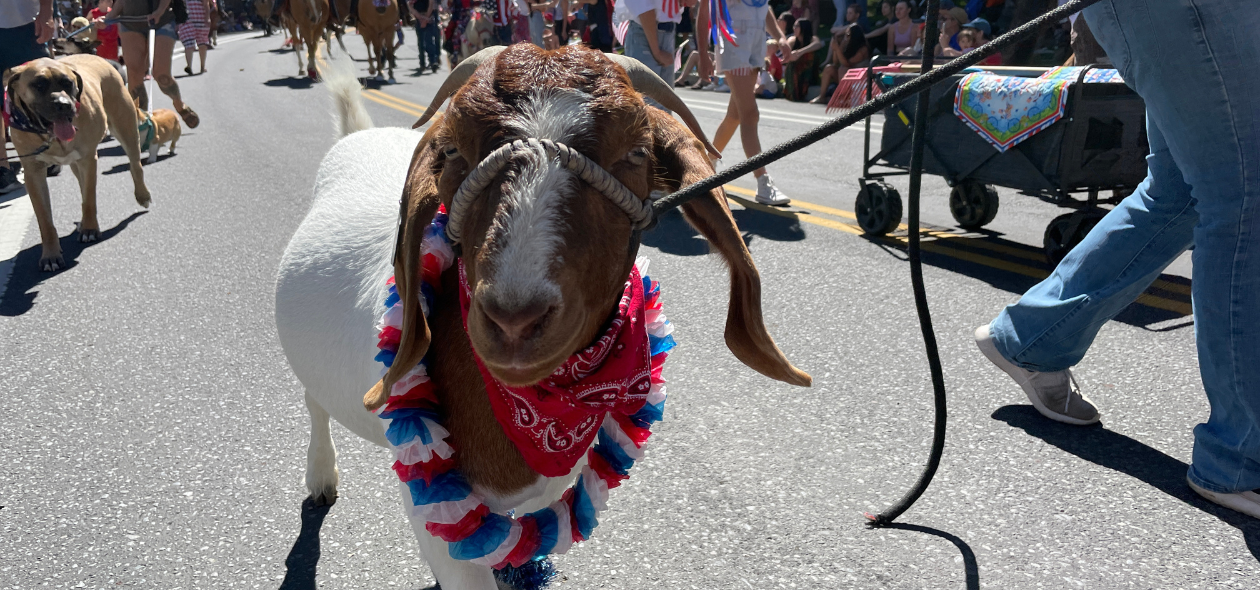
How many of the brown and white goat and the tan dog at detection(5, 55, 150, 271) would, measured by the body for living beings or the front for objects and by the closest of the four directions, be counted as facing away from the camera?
0

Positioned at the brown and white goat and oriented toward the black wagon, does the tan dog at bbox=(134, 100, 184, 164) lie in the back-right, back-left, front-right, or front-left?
front-left

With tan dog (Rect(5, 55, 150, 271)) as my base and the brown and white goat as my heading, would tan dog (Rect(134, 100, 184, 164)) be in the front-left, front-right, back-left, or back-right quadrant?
back-left

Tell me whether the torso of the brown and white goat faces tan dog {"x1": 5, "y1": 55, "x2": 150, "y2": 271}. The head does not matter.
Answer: no

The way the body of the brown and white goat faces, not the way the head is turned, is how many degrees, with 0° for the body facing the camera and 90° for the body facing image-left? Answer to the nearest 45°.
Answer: approximately 315°

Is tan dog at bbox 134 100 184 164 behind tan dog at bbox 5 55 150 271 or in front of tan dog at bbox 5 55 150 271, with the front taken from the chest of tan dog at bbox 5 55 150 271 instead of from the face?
behind

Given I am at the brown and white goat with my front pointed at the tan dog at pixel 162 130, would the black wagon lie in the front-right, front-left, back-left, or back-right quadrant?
front-right

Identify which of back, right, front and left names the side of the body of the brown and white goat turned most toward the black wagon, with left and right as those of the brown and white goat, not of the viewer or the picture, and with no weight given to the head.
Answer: left

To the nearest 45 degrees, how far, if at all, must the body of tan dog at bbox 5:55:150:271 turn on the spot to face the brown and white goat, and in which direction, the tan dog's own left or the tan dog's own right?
approximately 45° to the tan dog's own left

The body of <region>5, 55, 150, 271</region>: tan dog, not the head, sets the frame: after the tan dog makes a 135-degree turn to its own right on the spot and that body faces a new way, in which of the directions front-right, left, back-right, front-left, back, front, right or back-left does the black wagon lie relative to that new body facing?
back-right

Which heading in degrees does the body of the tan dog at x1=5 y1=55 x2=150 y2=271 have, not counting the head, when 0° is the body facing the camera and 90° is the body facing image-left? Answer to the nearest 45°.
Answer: approximately 45°
